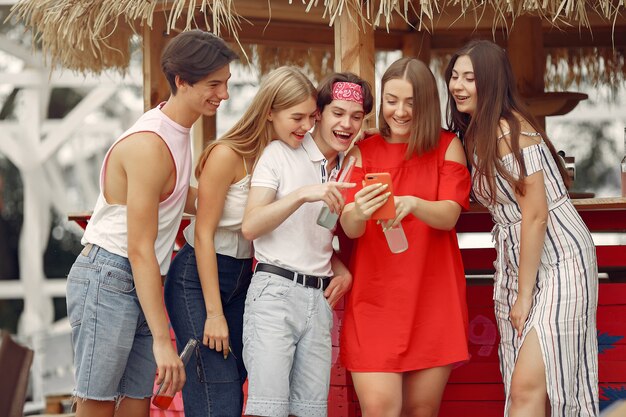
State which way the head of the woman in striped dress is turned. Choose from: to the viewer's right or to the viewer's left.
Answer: to the viewer's left

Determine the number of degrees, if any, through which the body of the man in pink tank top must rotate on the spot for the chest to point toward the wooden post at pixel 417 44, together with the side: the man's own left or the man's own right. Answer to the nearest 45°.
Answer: approximately 45° to the man's own left

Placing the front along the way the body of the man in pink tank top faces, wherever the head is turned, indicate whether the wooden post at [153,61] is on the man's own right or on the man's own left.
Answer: on the man's own left

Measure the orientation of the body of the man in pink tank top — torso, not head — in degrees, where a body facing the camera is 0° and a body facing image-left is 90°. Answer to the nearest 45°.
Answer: approximately 270°

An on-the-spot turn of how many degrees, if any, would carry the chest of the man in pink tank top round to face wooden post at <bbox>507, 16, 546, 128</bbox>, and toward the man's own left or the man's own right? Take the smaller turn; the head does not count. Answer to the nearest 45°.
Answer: approximately 45° to the man's own left
